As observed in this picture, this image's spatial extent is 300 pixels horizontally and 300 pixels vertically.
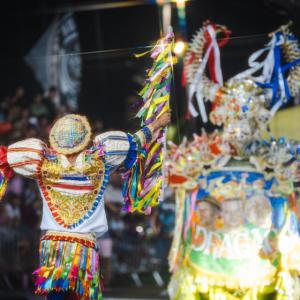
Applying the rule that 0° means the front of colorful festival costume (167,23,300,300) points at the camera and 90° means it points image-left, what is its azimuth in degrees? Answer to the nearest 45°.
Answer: approximately 0°
